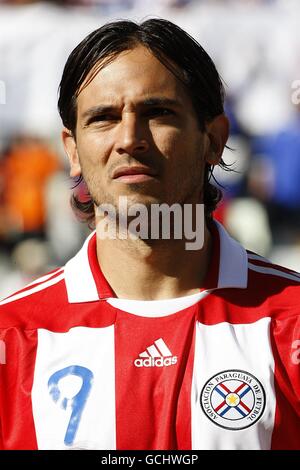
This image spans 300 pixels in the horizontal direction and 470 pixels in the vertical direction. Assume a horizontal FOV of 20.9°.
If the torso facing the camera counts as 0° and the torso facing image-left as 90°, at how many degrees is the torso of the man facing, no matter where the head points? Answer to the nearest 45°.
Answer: approximately 0°
